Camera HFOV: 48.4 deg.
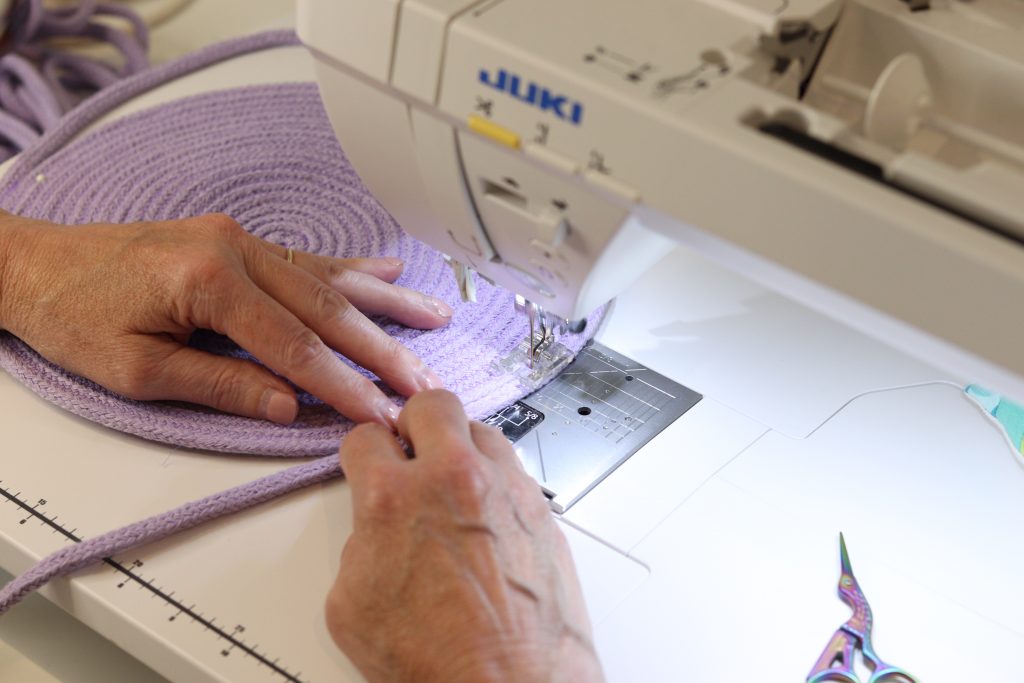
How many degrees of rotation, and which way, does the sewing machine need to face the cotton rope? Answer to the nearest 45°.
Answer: approximately 90° to its right

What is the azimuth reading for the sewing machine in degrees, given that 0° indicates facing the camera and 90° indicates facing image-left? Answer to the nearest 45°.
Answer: approximately 45°
